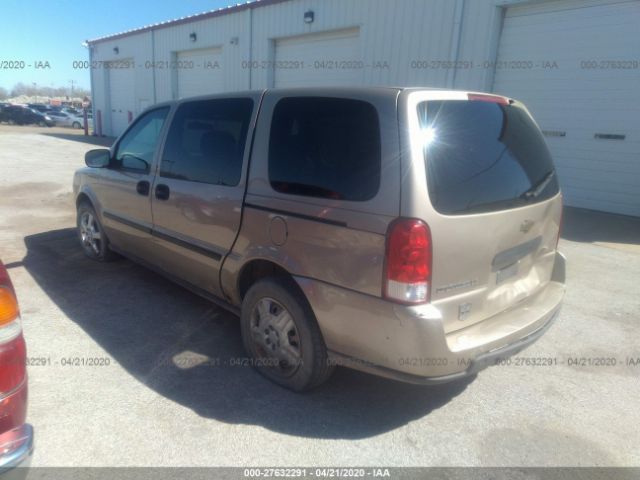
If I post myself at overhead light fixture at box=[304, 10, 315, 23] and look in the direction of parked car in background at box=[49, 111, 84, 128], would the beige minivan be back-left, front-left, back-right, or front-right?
back-left

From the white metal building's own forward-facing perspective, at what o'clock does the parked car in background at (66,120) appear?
The parked car in background is roughly at 3 o'clock from the white metal building.

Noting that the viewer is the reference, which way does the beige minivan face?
facing away from the viewer and to the left of the viewer

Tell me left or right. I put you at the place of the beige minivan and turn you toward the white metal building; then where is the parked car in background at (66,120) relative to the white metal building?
left

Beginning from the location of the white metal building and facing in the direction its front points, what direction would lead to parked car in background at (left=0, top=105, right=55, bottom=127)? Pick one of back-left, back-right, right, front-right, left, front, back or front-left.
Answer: right

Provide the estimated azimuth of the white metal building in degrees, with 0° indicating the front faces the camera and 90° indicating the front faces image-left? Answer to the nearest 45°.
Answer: approximately 45°

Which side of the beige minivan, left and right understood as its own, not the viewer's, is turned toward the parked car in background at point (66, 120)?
front

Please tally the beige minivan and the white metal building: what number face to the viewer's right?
0

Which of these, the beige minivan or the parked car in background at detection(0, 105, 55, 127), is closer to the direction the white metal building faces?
the beige minivan
